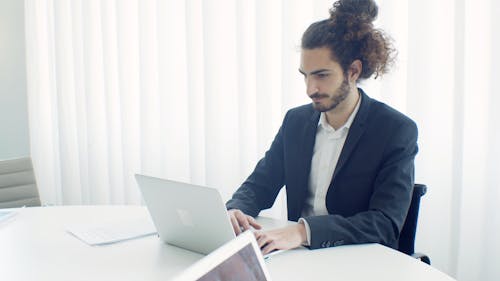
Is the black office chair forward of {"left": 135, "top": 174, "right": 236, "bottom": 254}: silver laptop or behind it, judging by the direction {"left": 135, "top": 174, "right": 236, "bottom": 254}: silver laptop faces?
forward

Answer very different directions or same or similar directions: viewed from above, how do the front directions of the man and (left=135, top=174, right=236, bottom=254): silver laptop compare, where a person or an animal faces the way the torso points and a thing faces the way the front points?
very different directions

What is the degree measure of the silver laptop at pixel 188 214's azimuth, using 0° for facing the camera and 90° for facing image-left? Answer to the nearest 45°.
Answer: approximately 225°

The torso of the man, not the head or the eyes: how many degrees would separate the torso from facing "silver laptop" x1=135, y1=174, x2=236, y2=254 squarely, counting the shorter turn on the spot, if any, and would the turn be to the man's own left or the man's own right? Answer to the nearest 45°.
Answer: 0° — they already face it

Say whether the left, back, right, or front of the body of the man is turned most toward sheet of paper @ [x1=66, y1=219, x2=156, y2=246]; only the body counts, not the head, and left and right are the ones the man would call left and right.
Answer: front

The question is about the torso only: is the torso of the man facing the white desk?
yes

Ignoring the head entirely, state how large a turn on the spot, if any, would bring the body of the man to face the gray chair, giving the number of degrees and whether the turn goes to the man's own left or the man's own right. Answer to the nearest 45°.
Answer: approximately 45° to the man's own right
